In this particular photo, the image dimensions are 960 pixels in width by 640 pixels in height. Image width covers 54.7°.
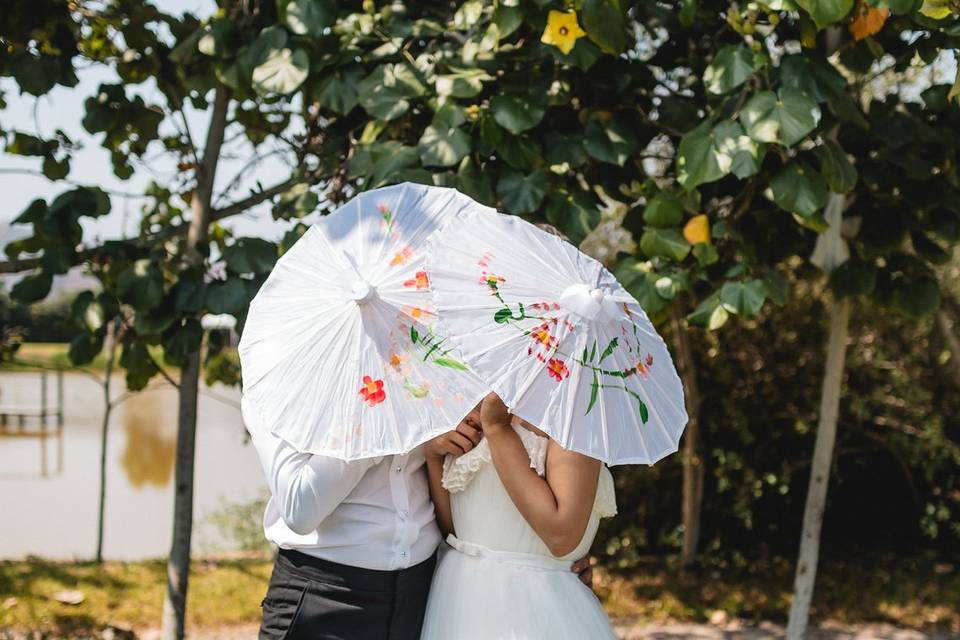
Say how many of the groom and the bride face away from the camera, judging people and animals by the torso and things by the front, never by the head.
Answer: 0

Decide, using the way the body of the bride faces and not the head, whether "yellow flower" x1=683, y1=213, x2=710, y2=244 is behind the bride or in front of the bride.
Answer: behind

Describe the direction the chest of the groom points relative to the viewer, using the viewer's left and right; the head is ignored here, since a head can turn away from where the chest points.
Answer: facing the viewer and to the right of the viewer

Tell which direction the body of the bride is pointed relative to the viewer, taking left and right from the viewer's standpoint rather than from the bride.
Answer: facing the viewer and to the left of the viewer
